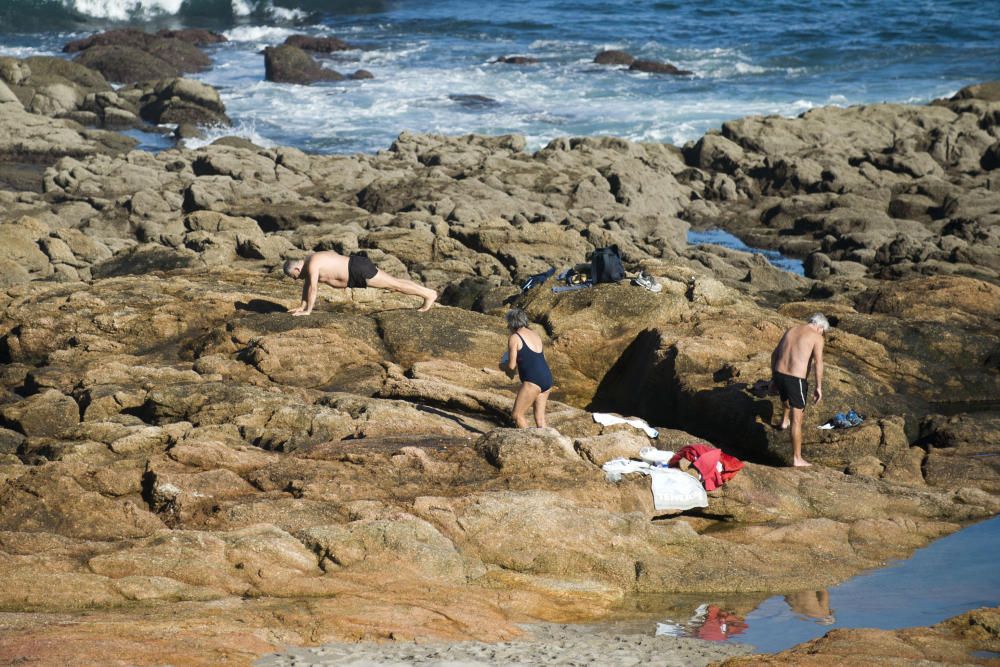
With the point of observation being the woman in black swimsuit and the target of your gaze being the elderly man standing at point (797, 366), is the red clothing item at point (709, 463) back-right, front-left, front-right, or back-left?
front-right

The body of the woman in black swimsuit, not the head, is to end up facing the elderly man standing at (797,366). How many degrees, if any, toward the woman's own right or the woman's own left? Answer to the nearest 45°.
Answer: approximately 135° to the woman's own right

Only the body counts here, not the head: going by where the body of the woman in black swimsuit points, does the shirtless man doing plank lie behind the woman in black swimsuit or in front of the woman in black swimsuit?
in front

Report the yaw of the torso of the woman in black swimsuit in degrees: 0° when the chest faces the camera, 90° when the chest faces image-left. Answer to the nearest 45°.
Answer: approximately 135°

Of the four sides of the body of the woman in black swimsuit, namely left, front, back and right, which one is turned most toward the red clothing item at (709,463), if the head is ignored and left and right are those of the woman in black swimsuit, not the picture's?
back

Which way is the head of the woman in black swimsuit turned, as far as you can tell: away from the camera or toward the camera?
away from the camera

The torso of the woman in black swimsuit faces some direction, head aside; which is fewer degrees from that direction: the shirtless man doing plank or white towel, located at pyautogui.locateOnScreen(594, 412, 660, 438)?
the shirtless man doing plank

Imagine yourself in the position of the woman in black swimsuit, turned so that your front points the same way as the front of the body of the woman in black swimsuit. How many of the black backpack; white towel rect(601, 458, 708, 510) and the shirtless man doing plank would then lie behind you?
1

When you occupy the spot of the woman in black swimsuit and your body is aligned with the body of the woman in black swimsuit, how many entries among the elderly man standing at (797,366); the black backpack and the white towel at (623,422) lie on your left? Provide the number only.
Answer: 0

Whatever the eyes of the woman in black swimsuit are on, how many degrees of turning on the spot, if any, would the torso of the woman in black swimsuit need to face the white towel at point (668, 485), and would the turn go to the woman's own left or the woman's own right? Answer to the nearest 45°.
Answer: approximately 180°
